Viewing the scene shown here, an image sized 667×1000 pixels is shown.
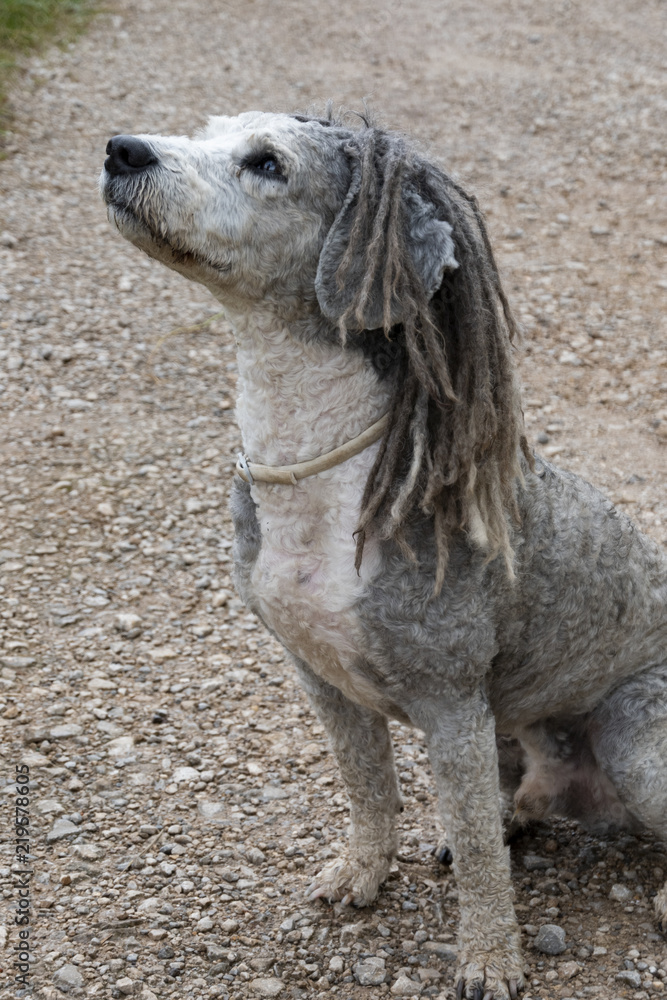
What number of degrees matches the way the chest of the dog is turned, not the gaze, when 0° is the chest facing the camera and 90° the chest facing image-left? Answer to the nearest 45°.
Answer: approximately 45°
